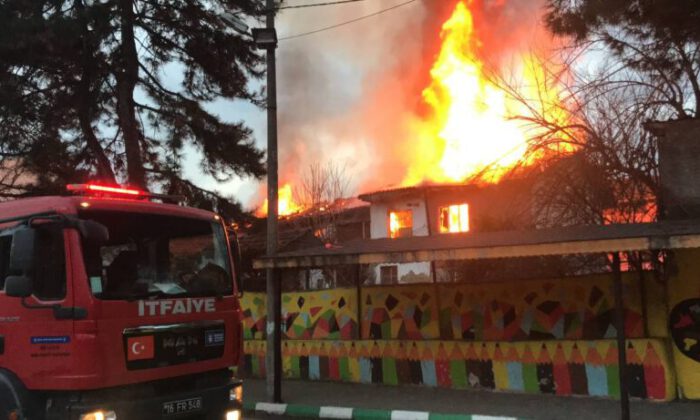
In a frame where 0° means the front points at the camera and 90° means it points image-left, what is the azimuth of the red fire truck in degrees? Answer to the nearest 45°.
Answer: approximately 315°

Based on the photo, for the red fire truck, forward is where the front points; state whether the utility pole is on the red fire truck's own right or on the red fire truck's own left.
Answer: on the red fire truck's own left

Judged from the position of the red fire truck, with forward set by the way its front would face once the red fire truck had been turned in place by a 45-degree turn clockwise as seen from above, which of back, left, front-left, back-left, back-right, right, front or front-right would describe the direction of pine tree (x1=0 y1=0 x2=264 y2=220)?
back
